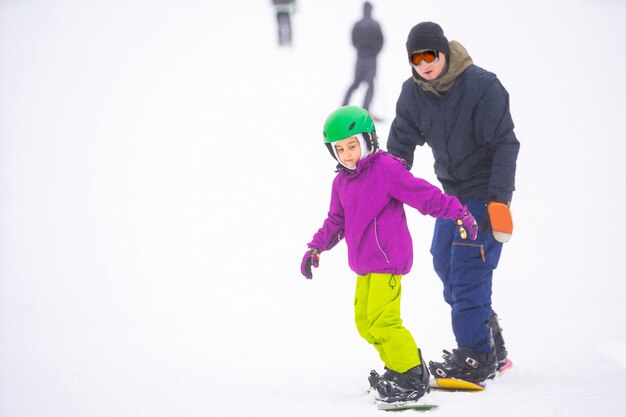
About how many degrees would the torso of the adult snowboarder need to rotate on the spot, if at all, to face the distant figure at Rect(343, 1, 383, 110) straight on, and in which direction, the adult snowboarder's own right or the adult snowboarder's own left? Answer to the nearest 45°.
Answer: approximately 135° to the adult snowboarder's own right

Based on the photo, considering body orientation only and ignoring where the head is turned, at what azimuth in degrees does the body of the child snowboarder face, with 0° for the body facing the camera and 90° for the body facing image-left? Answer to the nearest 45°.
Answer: approximately 45°
